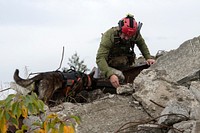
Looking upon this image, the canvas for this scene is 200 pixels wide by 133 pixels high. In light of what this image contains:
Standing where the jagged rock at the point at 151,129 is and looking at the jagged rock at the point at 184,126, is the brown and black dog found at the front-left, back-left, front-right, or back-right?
back-left

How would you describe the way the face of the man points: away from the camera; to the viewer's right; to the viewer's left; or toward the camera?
toward the camera

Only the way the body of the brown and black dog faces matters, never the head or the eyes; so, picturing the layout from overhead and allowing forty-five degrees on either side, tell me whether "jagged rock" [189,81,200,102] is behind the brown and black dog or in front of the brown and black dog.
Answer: in front

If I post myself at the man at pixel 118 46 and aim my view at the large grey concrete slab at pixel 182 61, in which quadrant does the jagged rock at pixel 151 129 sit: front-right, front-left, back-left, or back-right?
front-right

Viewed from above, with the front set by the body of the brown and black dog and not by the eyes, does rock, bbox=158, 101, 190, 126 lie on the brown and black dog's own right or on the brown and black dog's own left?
on the brown and black dog's own right

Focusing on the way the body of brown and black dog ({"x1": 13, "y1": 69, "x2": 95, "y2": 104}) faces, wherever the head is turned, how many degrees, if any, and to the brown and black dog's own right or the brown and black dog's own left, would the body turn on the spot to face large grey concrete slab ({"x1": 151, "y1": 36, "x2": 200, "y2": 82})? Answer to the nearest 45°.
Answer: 0° — it already faces it

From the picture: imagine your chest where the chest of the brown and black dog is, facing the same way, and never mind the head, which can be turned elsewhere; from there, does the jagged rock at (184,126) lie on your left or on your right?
on your right

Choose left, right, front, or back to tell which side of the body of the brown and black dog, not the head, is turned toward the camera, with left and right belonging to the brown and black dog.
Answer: right
